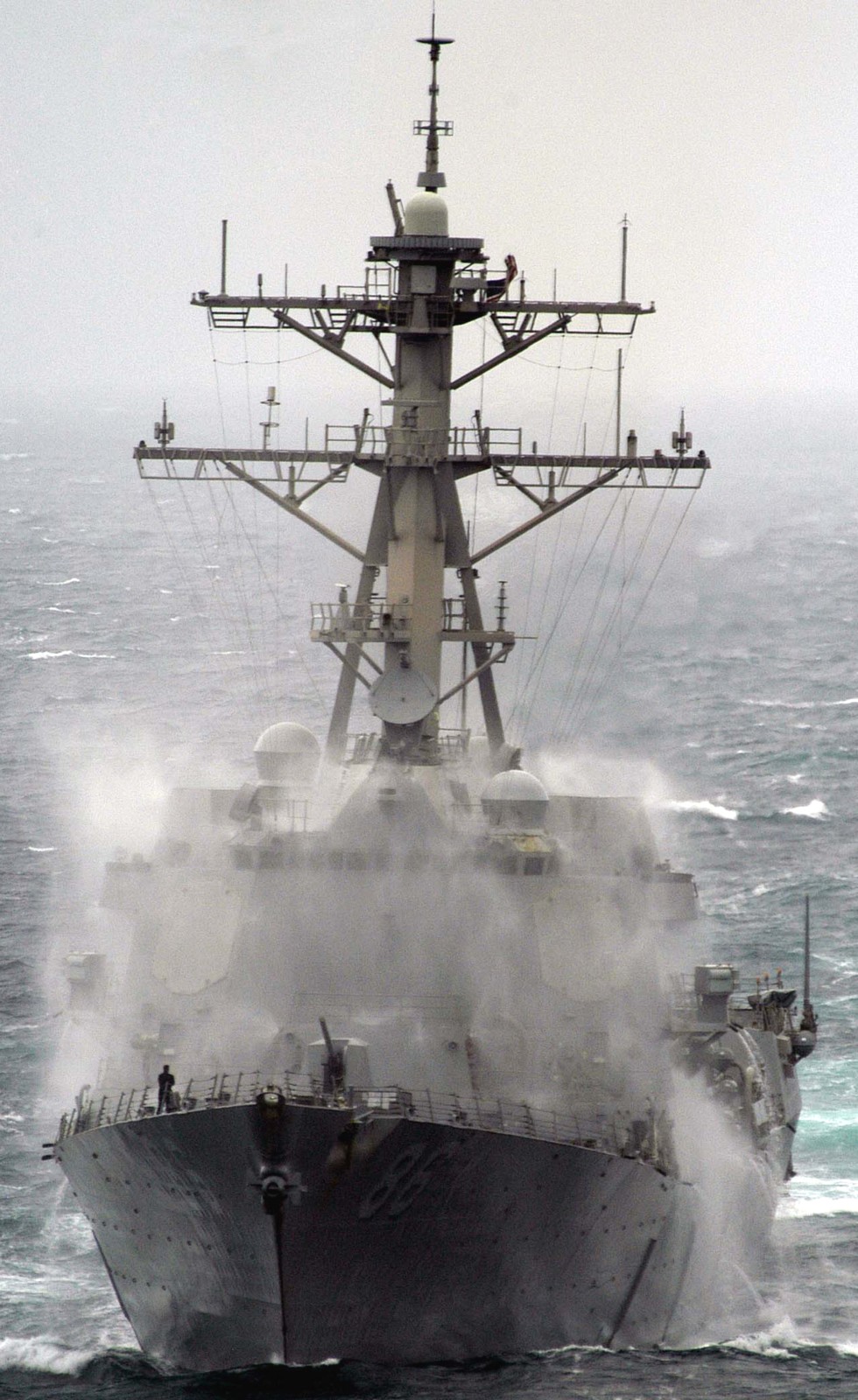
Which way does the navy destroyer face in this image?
toward the camera
